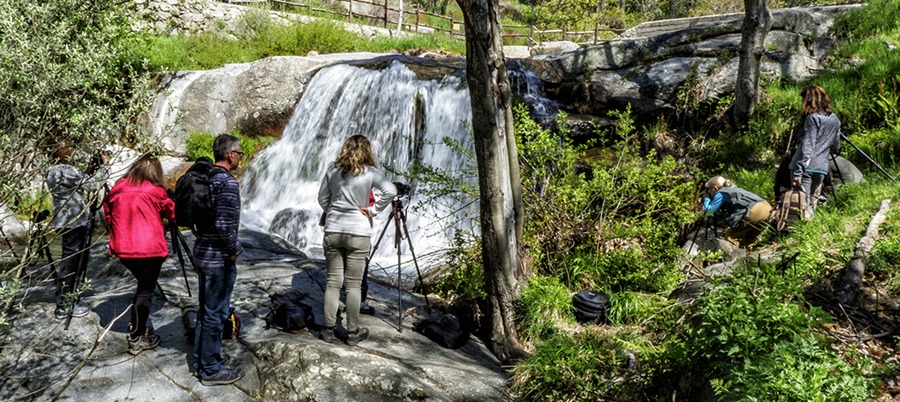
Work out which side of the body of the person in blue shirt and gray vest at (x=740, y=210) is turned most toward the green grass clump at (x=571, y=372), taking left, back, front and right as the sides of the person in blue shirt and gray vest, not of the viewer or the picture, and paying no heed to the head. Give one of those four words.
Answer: left

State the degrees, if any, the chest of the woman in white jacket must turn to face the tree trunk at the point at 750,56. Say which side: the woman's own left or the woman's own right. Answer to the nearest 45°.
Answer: approximately 45° to the woman's own right

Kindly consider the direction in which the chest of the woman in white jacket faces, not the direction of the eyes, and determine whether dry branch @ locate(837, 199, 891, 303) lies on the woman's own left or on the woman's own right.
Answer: on the woman's own right

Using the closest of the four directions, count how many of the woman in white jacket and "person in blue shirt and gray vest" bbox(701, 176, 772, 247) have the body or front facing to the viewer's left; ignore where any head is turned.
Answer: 1

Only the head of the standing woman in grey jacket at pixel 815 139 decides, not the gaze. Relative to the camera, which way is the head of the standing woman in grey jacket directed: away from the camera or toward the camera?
away from the camera

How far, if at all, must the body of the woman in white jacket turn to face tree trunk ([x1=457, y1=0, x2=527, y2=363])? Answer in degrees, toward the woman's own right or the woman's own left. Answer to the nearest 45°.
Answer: approximately 90° to the woman's own right

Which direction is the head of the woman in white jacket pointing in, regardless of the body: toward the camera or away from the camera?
away from the camera

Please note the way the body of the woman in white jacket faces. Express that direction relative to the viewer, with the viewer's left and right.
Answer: facing away from the viewer

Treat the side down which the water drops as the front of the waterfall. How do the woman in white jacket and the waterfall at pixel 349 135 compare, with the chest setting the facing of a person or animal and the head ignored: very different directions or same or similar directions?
very different directions

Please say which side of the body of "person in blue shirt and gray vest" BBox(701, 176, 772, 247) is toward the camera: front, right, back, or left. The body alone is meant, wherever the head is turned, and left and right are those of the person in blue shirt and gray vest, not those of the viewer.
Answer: left

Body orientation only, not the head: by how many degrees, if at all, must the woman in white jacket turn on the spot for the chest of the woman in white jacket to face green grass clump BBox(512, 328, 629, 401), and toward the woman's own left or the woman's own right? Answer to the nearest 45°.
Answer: approximately 135° to the woman's own right

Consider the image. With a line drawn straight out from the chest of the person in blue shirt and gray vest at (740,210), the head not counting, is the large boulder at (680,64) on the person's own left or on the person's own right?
on the person's own right

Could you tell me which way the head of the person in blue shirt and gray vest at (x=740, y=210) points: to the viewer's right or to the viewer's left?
to the viewer's left
